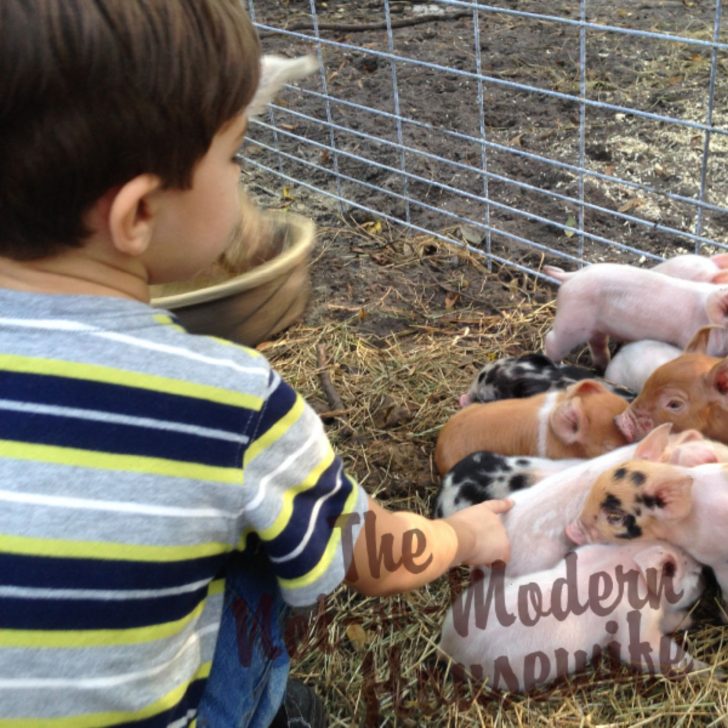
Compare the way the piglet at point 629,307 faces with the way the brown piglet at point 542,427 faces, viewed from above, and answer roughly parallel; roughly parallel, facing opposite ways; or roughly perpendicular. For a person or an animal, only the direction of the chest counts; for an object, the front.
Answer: roughly parallel

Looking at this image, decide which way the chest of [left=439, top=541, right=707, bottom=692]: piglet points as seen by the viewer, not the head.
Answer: to the viewer's right

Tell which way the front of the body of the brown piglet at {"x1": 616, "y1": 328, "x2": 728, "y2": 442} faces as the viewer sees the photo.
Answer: to the viewer's left

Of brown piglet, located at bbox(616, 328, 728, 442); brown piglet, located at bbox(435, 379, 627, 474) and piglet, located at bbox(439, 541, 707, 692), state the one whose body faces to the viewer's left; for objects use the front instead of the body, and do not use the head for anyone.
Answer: brown piglet, located at bbox(616, 328, 728, 442)

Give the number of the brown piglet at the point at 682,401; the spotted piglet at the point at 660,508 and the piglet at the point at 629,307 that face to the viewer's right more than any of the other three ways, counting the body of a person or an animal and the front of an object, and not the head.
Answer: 1

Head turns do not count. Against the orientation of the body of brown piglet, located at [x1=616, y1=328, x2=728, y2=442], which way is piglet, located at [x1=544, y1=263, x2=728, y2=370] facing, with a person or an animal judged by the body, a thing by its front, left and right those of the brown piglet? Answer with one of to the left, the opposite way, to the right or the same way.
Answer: the opposite way

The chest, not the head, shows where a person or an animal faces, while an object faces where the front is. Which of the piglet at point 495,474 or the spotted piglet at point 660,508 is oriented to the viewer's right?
the piglet

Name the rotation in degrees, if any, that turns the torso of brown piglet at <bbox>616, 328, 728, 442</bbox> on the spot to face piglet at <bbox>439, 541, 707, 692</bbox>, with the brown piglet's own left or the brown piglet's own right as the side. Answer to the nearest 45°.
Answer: approximately 90° to the brown piglet's own left

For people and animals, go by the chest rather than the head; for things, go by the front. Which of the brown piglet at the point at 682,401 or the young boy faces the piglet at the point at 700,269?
the young boy

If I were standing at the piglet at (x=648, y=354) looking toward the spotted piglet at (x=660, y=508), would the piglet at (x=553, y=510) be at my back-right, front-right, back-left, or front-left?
front-right

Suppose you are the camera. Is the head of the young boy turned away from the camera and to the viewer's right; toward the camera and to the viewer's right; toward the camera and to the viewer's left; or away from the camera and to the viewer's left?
away from the camera and to the viewer's right
